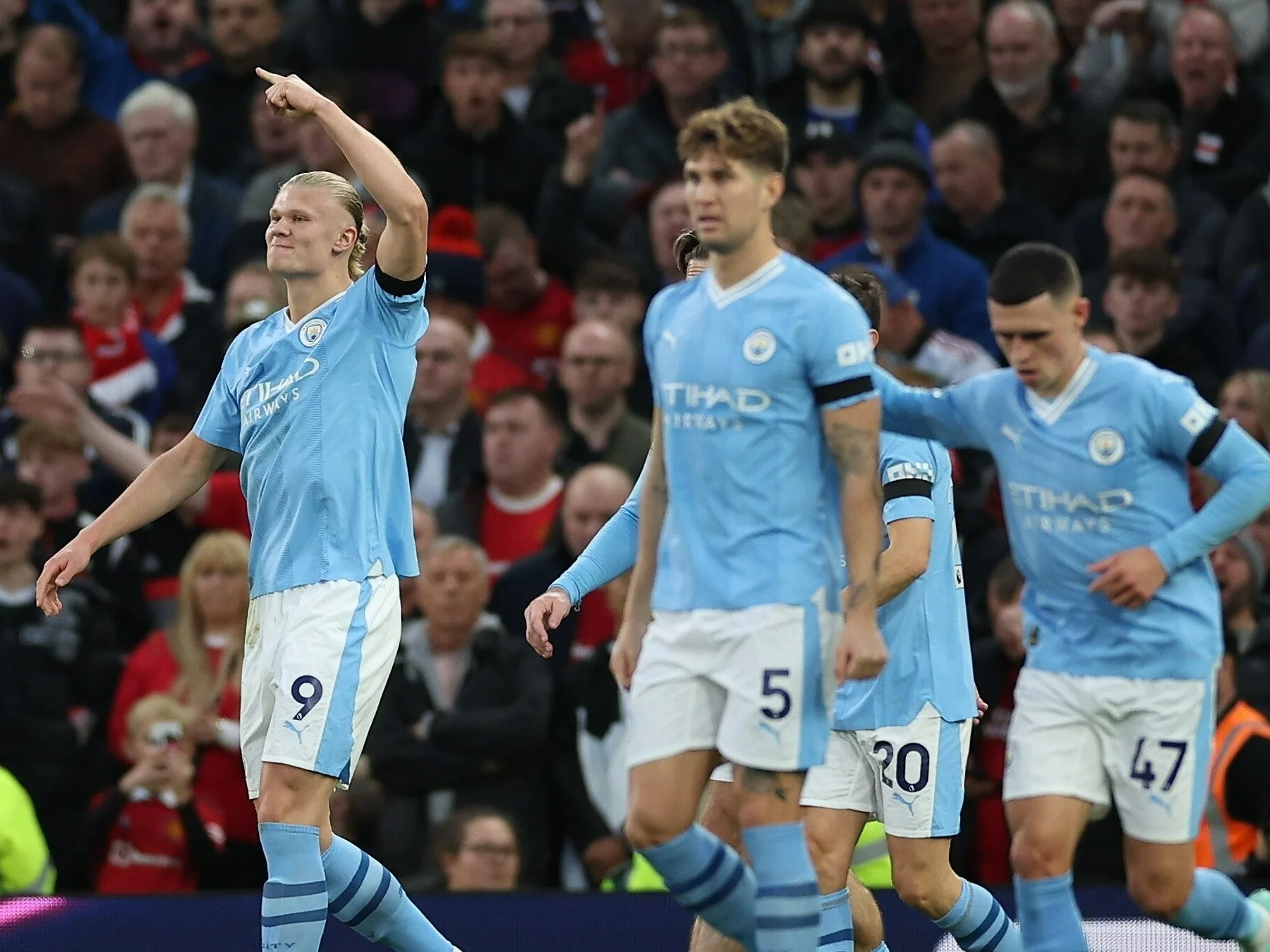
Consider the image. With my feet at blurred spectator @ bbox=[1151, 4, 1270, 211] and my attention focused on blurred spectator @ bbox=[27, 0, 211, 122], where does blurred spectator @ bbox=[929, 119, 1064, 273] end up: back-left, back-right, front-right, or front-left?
front-left

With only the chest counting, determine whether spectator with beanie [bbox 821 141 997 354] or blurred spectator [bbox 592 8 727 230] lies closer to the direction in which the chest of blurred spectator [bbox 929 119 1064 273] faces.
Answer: the spectator with beanie

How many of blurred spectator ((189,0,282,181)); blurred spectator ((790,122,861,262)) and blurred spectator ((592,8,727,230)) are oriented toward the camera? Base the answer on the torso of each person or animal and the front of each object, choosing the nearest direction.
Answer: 3

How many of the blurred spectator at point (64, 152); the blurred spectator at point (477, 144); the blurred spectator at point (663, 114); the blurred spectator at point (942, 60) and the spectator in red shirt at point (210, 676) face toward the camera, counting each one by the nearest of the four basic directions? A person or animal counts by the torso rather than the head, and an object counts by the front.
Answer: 5

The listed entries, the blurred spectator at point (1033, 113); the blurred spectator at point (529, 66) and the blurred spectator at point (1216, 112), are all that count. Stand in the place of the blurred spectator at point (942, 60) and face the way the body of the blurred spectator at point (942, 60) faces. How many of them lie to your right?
1

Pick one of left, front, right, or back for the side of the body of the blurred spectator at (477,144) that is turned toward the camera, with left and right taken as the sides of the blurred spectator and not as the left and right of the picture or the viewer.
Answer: front

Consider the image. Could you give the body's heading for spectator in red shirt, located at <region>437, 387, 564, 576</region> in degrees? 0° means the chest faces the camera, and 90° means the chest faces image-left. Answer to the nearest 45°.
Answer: approximately 45°

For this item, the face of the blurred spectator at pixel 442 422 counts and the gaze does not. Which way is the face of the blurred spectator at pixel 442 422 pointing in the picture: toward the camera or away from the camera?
toward the camera

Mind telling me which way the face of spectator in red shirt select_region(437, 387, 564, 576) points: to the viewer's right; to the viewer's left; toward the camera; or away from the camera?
toward the camera

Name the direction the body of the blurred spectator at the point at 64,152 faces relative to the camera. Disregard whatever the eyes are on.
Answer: toward the camera

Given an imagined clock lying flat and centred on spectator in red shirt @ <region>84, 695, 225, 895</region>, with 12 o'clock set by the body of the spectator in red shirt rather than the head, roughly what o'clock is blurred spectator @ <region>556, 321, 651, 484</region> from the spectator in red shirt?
The blurred spectator is roughly at 8 o'clock from the spectator in red shirt.

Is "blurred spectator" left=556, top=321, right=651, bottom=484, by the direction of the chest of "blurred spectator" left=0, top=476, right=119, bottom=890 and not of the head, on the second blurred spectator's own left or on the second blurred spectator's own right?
on the second blurred spectator's own left

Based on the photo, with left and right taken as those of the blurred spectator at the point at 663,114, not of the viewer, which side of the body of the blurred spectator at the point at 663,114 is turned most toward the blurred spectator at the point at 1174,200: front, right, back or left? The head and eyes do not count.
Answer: left

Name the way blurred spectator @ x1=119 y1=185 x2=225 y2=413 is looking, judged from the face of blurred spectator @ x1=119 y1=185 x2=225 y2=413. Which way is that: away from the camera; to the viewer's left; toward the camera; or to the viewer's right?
toward the camera

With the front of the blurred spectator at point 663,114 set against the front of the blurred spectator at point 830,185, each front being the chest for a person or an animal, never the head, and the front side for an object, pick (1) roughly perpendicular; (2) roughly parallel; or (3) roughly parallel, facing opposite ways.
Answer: roughly parallel

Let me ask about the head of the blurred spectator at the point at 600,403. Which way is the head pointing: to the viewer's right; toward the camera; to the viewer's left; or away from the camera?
toward the camera

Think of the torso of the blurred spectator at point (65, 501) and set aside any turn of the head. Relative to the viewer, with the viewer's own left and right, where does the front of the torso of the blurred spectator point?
facing the viewer

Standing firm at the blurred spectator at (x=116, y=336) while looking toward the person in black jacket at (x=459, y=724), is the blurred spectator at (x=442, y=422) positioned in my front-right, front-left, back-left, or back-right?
front-left
